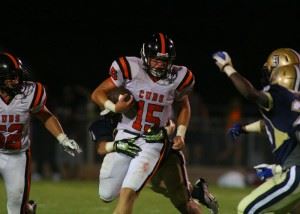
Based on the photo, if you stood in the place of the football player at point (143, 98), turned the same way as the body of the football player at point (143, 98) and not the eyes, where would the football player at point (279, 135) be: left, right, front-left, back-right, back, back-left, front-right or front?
front-left

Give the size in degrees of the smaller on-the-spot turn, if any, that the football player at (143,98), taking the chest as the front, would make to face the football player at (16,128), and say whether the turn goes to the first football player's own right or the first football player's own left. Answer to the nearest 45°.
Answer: approximately 90° to the first football player's own right

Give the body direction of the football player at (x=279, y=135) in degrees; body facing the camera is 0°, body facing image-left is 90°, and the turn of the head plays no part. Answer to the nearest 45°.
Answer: approximately 135°

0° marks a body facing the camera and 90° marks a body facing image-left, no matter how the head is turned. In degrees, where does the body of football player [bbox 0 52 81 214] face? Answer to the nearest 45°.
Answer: approximately 0°

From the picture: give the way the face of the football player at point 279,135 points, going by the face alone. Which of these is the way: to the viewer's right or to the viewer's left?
to the viewer's left

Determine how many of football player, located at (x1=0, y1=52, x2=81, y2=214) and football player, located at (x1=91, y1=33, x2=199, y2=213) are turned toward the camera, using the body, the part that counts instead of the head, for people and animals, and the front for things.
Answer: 2

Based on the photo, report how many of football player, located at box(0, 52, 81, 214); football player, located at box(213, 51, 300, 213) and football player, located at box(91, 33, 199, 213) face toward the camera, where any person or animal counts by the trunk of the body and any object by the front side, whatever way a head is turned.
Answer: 2

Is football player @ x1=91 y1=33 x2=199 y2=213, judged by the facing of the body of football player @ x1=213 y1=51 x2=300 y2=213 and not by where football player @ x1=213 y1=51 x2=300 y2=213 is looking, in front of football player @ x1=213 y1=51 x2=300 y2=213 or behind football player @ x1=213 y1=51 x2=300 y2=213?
in front

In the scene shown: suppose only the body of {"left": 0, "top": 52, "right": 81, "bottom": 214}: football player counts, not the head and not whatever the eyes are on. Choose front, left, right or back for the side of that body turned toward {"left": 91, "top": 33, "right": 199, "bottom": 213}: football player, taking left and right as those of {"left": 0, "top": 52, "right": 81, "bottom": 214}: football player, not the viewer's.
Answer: left

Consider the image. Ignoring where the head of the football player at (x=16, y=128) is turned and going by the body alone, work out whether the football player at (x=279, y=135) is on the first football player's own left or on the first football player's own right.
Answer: on the first football player's own left
